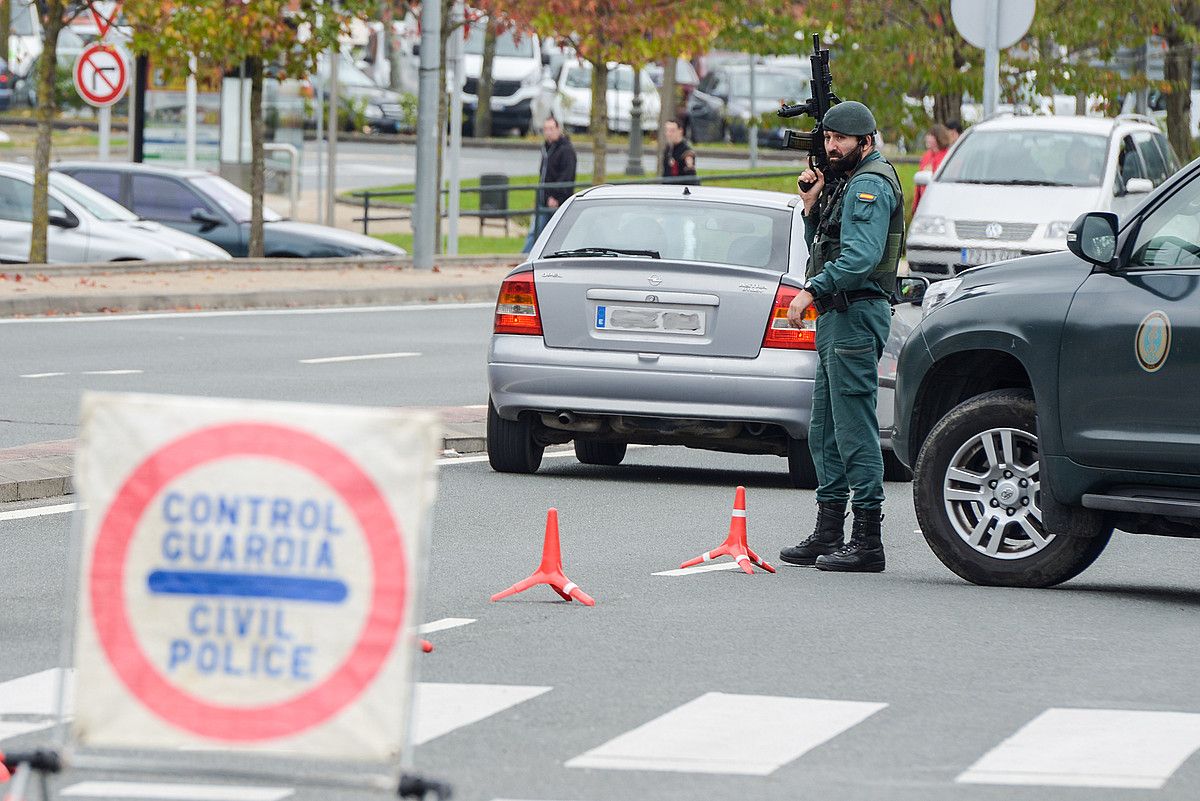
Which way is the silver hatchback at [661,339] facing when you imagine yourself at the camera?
facing away from the viewer

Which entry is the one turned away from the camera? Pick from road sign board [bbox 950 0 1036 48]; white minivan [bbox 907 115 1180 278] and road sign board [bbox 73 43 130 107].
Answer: road sign board [bbox 950 0 1036 48]

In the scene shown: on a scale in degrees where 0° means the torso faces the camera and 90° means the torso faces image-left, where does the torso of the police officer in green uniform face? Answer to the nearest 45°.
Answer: approximately 90°

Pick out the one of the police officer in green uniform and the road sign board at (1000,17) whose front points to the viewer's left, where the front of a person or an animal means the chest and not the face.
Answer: the police officer in green uniform

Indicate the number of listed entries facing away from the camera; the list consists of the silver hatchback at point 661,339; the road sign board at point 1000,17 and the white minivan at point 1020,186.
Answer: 2

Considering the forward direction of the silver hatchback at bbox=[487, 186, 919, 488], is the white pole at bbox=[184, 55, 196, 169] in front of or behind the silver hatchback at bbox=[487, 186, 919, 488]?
in front

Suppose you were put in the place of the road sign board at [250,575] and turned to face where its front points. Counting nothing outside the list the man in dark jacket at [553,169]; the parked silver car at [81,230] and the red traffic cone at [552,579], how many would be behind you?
3

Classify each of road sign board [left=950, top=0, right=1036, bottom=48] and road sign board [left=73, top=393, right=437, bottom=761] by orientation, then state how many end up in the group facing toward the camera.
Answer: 1

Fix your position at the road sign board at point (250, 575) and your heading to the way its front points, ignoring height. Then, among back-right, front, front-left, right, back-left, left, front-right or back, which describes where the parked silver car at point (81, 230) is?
back

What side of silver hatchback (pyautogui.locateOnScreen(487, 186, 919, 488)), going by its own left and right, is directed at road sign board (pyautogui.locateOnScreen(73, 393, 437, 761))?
back
